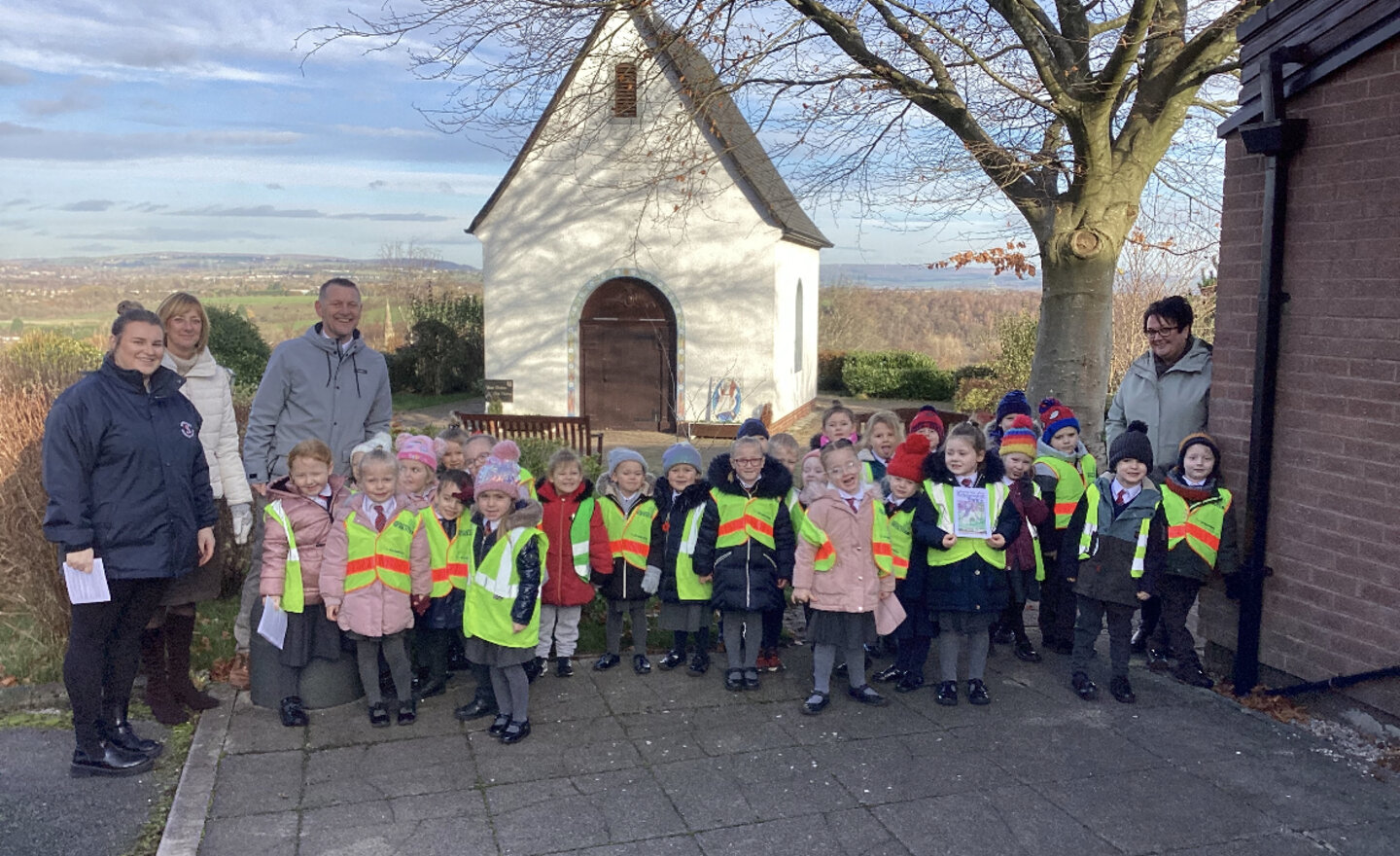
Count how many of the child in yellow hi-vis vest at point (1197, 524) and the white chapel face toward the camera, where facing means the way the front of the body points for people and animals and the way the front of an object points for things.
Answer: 2

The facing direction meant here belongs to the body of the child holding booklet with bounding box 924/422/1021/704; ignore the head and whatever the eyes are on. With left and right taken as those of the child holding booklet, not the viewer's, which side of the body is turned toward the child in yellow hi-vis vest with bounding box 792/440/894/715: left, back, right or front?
right

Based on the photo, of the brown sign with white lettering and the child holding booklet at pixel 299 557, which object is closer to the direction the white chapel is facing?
the child holding booklet

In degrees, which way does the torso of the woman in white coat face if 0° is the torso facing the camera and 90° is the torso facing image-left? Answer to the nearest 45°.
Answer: approximately 315°

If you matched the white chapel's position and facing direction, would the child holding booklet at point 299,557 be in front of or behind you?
in front

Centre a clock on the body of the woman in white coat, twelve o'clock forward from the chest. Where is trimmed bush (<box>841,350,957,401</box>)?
The trimmed bush is roughly at 9 o'clock from the woman in white coat.

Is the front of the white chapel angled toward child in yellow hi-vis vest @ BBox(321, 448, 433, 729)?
yes

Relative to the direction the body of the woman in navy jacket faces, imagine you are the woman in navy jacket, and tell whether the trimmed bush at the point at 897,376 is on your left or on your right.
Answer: on your left

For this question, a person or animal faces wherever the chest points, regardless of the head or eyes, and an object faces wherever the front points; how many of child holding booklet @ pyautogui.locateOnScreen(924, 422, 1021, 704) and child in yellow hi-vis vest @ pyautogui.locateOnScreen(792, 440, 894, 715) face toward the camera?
2
